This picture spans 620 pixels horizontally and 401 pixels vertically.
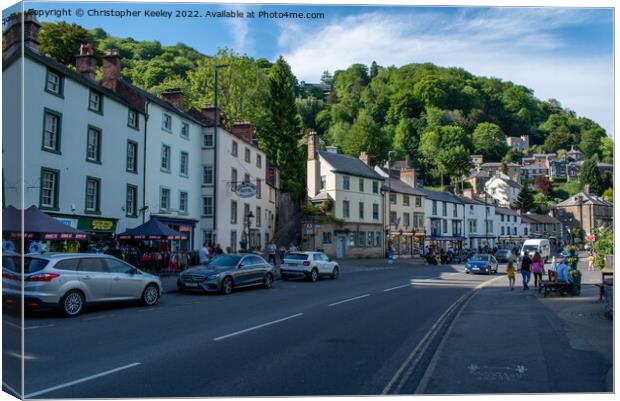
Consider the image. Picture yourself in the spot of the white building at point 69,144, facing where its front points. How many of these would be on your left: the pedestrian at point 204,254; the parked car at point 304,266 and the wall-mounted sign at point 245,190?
3

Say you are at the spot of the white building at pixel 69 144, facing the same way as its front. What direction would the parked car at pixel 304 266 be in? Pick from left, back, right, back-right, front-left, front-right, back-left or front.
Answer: left

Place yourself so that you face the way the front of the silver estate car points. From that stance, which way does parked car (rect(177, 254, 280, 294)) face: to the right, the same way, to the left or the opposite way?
the opposite way

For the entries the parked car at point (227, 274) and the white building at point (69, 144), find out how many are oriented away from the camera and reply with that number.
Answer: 0

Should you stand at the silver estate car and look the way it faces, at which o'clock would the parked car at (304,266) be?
The parked car is roughly at 12 o'clock from the silver estate car.

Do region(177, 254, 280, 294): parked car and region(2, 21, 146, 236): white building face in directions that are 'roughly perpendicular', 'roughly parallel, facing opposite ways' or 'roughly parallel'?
roughly perpendicular

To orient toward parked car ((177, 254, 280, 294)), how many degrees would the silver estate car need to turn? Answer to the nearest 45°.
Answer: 0° — it already faces it

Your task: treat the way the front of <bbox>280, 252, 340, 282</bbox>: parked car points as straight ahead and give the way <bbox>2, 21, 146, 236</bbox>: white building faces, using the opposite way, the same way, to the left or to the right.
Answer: to the right

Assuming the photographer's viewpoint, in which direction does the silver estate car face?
facing away from the viewer and to the right of the viewer

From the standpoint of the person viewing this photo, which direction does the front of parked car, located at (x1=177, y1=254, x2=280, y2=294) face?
facing the viewer and to the left of the viewer

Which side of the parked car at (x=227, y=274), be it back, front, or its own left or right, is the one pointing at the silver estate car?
front

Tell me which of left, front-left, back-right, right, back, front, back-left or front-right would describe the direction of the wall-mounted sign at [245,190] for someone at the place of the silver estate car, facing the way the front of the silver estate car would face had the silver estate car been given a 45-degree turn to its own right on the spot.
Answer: front-left
